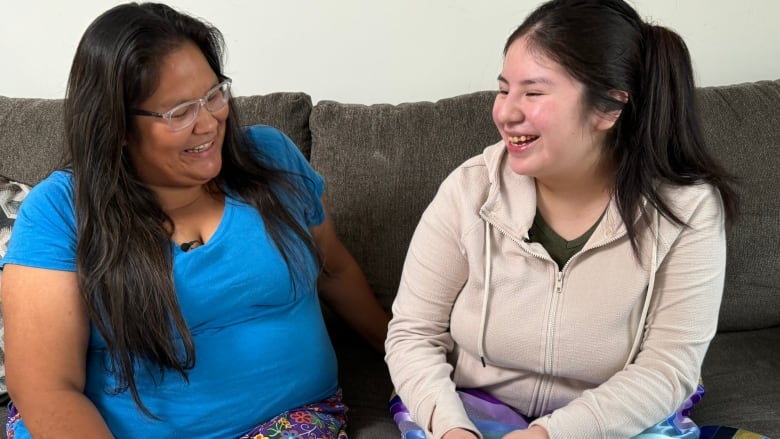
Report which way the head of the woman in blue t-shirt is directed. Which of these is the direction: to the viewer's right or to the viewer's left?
to the viewer's right

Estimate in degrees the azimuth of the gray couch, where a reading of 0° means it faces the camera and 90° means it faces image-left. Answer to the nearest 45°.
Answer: approximately 0°
